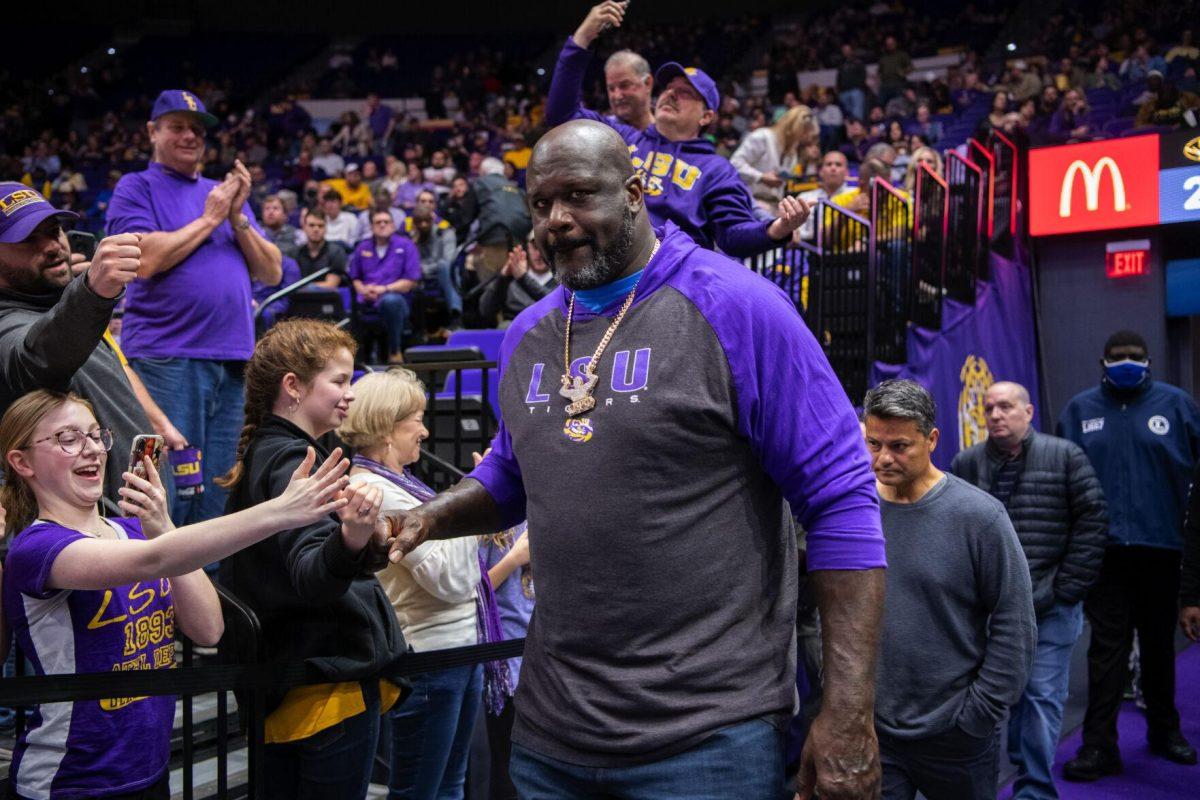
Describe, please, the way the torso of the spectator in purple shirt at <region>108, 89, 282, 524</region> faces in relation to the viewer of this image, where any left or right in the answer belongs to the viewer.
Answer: facing the viewer and to the right of the viewer

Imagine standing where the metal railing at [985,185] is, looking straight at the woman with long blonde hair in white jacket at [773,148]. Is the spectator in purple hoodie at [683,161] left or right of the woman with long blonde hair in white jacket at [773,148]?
left

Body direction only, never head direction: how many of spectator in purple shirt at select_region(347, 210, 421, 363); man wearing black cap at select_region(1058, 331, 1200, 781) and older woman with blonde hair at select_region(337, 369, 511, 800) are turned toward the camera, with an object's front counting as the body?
2

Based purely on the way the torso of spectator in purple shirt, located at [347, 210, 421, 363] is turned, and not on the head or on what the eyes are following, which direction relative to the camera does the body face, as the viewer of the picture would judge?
toward the camera

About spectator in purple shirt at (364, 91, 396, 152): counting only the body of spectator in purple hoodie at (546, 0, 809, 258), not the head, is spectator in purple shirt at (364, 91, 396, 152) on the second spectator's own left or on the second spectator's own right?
on the second spectator's own right

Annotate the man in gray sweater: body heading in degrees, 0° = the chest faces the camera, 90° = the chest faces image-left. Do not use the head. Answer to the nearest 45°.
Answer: approximately 45°

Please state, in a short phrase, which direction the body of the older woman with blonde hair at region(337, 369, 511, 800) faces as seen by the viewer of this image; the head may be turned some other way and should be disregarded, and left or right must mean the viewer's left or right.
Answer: facing to the right of the viewer

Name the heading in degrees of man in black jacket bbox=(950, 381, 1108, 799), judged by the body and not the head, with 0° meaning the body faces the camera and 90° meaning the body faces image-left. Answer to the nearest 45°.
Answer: approximately 45°

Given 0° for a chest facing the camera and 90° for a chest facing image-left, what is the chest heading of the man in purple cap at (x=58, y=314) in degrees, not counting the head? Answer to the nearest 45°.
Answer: approximately 315°

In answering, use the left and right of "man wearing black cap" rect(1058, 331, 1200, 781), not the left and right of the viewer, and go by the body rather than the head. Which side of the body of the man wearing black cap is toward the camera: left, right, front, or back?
front

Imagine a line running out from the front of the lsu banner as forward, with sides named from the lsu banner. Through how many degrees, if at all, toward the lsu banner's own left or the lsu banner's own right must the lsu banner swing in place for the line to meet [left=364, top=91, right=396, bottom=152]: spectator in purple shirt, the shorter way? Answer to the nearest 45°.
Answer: approximately 180°

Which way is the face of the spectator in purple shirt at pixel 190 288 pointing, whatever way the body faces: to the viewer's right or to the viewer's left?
to the viewer's right

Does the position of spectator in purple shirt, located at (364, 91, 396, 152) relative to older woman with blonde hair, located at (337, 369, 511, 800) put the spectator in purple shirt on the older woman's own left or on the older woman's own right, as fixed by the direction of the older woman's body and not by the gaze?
on the older woman's own left
